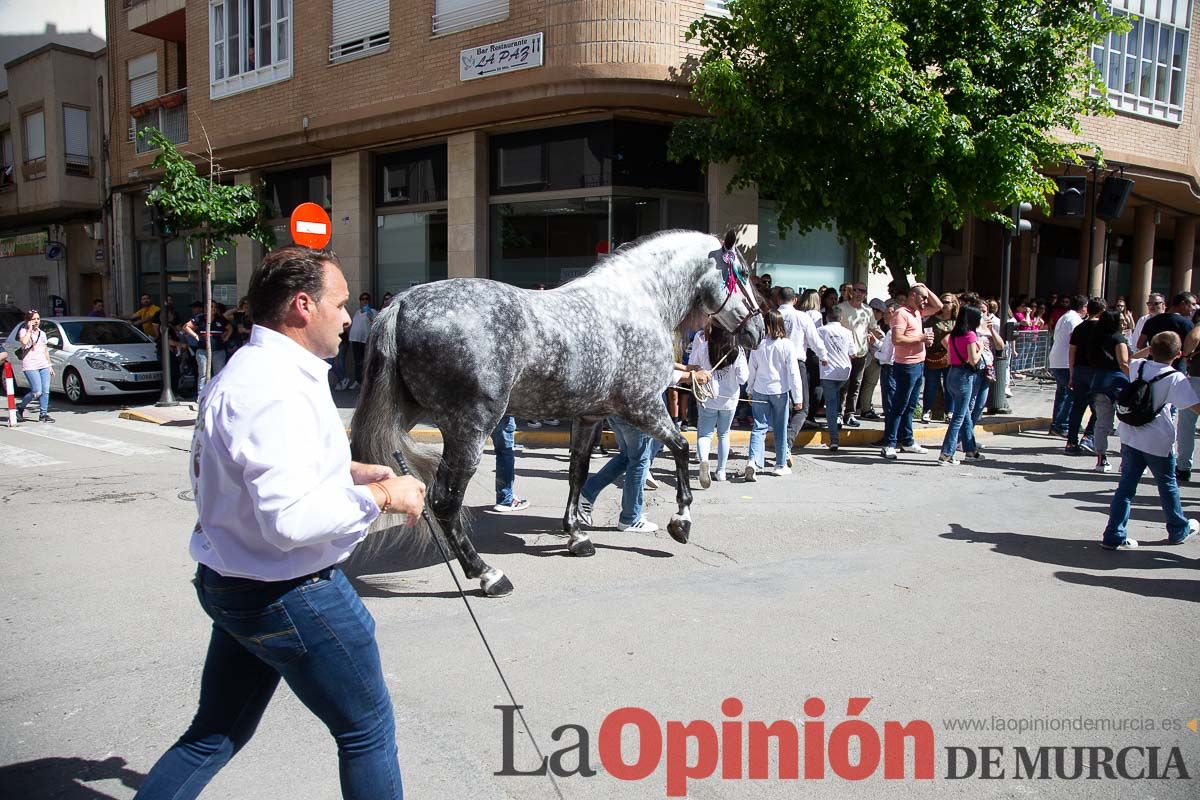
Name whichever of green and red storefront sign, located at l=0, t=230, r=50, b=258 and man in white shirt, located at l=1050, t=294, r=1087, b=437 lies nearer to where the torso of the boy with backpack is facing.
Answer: the man in white shirt

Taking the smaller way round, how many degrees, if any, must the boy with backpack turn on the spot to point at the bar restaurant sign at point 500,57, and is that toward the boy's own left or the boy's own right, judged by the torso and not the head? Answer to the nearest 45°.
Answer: approximately 90° to the boy's own left

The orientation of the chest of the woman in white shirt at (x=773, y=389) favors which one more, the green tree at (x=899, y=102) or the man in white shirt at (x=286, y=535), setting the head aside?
the green tree

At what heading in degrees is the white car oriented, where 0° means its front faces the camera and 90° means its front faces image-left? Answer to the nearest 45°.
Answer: approximately 315°

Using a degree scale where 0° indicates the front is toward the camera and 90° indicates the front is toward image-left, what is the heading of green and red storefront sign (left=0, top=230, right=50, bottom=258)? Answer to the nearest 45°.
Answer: approximately 0°

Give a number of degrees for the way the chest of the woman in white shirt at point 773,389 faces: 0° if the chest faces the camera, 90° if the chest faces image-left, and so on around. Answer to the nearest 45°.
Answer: approximately 180°

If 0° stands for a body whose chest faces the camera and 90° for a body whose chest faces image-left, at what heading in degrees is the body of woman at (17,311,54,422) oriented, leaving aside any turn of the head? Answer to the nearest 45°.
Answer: approximately 315°

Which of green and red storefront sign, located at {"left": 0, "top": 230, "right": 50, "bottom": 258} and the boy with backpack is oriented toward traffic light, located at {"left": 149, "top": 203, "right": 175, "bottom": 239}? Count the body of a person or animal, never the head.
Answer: the green and red storefront sign

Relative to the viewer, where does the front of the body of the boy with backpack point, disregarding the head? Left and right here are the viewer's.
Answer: facing away from the viewer and to the right of the viewer

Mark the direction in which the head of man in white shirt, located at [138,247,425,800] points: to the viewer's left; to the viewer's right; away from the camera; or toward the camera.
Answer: to the viewer's right
